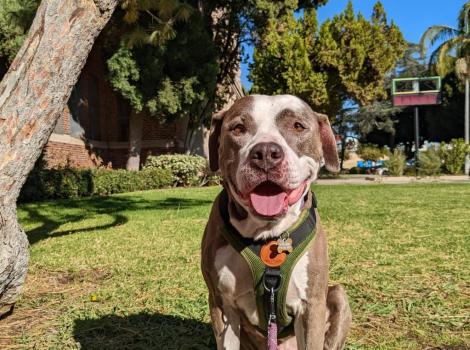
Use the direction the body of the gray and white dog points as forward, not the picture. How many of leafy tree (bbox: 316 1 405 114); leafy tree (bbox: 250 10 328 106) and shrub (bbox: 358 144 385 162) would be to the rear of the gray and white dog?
3

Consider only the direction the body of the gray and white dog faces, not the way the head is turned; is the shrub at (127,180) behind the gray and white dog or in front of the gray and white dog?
behind

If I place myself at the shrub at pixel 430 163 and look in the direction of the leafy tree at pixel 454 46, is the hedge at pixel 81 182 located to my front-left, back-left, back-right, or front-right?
back-left

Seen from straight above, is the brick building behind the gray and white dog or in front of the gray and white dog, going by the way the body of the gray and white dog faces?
behind

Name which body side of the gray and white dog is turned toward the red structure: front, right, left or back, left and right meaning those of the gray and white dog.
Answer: back

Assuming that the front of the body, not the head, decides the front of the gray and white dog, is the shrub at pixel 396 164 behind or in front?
behind

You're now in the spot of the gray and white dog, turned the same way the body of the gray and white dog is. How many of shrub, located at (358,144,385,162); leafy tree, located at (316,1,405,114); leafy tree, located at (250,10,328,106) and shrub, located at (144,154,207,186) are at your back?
4

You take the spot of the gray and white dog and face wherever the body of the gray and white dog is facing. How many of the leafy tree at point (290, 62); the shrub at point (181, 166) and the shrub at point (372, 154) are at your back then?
3

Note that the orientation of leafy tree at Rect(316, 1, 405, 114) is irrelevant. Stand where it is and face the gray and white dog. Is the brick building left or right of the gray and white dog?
right

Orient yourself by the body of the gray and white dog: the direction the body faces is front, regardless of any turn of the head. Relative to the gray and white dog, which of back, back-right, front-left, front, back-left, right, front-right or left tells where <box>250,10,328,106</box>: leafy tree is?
back

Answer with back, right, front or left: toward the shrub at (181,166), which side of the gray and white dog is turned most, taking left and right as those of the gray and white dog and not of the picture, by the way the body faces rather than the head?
back

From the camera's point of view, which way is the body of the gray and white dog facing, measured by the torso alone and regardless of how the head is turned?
toward the camera

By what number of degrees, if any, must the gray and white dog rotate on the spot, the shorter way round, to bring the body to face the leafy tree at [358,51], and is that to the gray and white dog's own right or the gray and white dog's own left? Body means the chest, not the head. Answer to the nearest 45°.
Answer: approximately 180°

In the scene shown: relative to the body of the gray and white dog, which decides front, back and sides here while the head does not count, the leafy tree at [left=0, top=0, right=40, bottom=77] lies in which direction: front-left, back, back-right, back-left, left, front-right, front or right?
back-right

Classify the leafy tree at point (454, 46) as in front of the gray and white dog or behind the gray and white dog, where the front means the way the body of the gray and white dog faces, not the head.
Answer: behind
